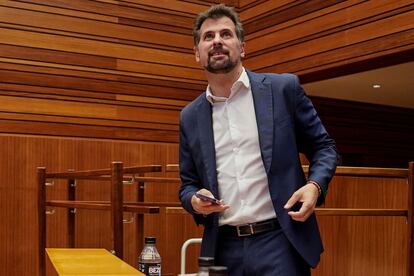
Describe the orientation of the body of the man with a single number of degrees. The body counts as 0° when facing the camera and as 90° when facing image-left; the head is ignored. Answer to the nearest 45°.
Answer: approximately 45°

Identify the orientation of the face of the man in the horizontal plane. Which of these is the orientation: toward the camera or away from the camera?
toward the camera
